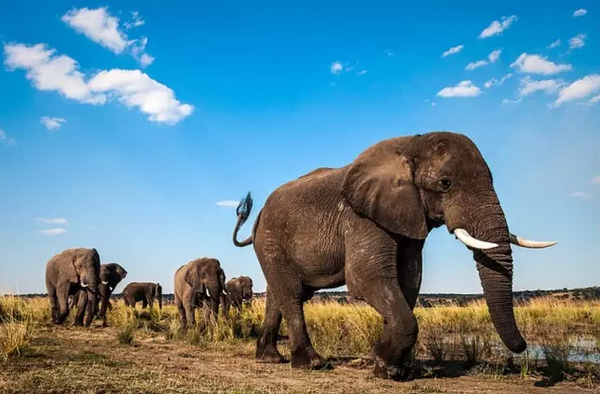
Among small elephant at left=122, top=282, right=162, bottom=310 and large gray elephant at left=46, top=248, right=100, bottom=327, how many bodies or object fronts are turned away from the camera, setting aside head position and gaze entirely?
0

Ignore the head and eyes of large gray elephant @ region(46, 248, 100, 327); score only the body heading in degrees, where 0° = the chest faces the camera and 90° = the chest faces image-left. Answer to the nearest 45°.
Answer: approximately 315°

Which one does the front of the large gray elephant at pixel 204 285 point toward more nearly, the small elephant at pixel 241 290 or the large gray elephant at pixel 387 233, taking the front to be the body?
the large gray elephant

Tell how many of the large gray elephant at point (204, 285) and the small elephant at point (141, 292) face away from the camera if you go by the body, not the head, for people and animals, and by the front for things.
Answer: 0

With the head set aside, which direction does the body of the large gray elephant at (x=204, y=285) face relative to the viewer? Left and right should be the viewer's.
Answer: facing the viewer and to the right of the viewer

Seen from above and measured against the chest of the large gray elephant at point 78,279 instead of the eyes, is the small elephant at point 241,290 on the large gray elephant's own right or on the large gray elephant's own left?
on the large gray elephant's own left
